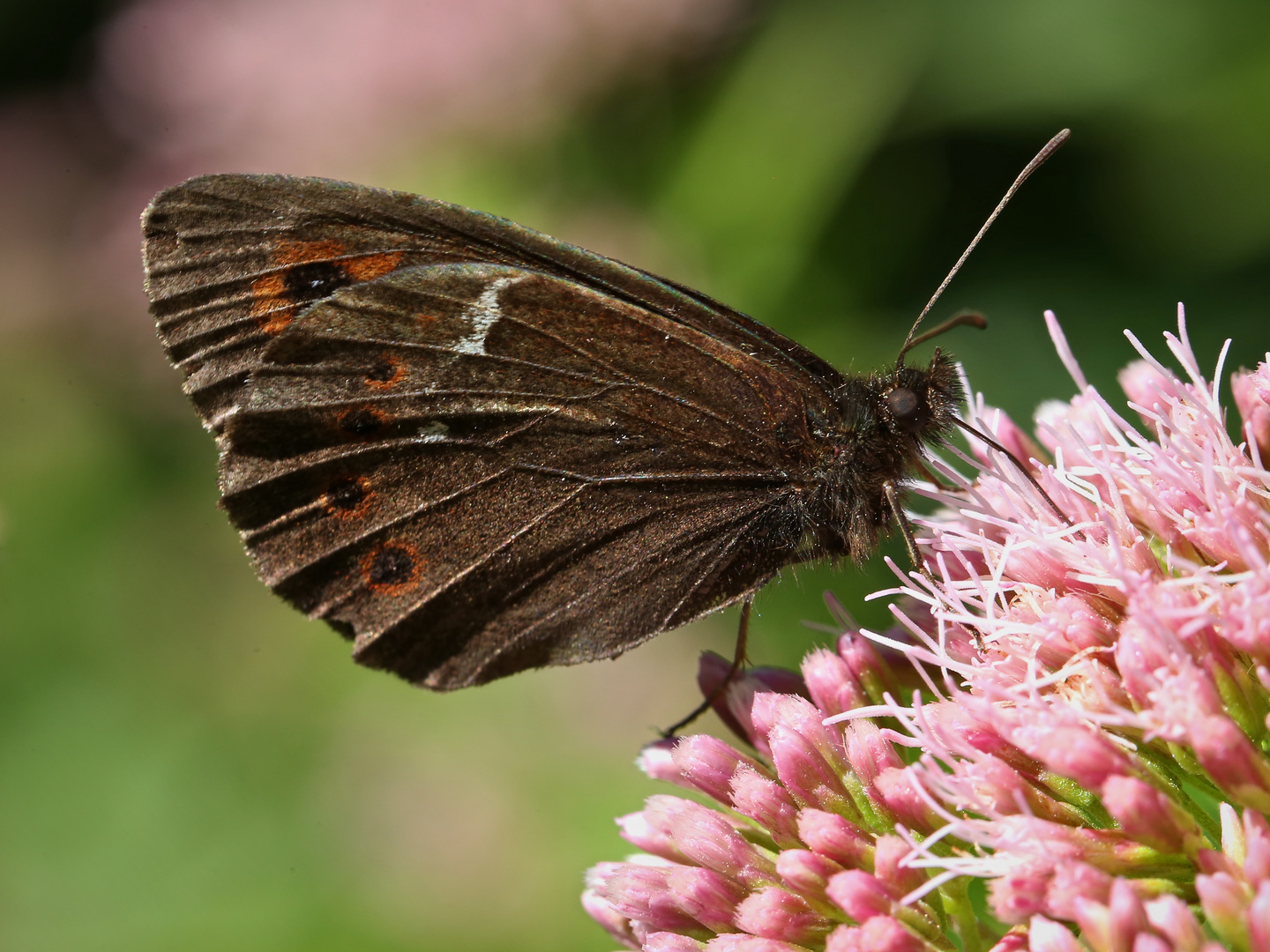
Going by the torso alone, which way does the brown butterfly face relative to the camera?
to the viewer's right
